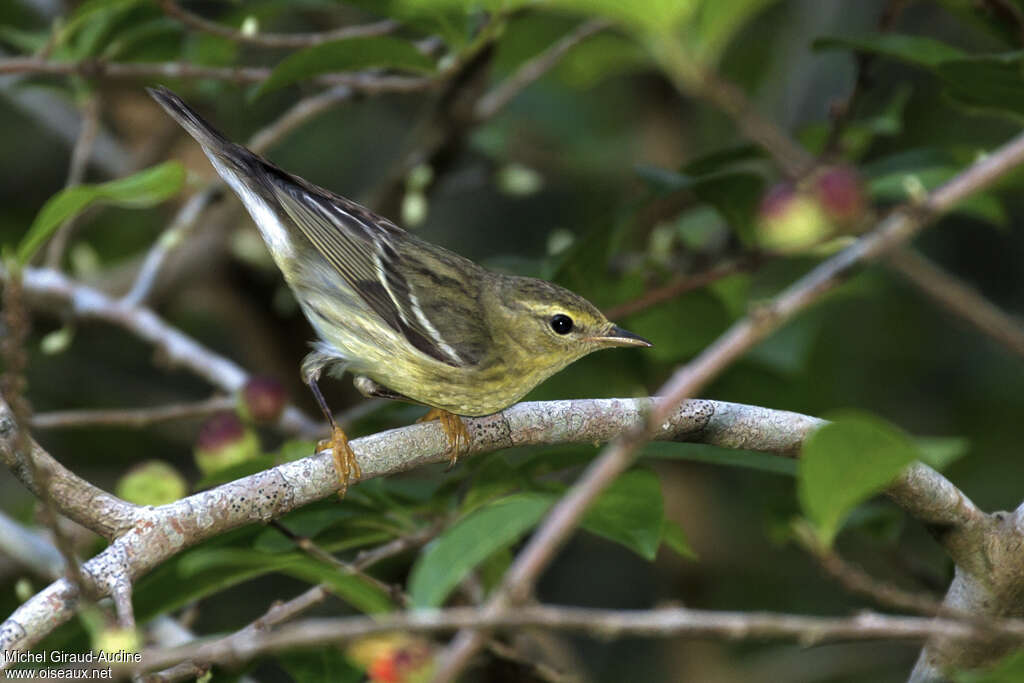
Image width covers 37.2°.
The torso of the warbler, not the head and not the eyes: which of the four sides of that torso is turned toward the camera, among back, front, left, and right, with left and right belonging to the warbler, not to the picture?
right

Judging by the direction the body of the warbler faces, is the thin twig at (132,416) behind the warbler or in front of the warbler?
behind

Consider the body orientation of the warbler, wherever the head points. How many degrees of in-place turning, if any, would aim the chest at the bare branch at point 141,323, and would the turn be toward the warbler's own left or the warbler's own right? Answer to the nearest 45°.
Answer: approximately 135° to the warbler's own left

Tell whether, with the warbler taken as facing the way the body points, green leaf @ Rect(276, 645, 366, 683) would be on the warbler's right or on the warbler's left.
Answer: on the warbler's right

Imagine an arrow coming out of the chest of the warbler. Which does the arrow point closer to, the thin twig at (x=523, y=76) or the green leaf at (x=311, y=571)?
the thin twig

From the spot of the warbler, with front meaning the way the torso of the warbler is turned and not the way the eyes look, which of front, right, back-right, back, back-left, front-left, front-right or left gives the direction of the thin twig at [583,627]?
right

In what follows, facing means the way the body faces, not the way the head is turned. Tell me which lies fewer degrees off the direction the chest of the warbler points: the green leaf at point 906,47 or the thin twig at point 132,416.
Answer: the green leaf

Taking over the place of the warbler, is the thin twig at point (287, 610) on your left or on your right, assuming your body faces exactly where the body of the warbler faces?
on your right

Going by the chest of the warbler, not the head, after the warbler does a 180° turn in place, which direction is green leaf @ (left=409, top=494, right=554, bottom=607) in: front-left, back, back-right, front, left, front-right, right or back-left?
left

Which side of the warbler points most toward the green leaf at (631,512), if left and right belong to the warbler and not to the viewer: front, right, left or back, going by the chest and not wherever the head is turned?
front
